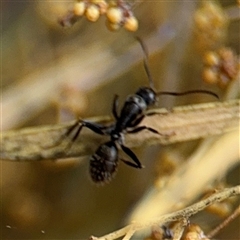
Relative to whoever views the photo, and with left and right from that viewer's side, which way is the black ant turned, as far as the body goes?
facing away from the viewer and to the right of the viewer
